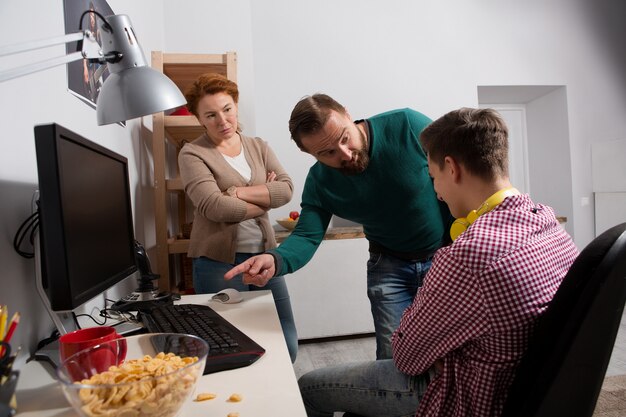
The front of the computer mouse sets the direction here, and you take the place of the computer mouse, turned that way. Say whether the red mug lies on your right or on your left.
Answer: on your left

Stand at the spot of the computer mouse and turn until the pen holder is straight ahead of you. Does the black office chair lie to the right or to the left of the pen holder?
left

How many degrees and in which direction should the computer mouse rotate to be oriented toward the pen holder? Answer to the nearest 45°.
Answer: approximately 90° to its left

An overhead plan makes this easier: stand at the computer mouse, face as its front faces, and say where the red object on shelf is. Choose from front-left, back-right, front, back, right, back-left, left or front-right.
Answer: right

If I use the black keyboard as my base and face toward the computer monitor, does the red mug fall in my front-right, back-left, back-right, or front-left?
front-left

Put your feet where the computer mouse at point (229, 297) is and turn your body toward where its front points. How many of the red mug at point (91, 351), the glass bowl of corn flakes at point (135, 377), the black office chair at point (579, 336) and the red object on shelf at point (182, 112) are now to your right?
1

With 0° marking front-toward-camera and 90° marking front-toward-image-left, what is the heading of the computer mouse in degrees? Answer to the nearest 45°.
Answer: approximately 90°

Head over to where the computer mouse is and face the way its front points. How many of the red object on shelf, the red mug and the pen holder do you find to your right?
1

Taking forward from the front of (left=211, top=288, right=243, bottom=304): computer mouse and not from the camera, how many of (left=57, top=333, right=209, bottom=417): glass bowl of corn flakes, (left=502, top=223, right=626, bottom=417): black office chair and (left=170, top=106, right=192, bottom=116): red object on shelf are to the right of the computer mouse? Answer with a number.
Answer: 1

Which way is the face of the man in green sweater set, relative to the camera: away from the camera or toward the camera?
toward the camera

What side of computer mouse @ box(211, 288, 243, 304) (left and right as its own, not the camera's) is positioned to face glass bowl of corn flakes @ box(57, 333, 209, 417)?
left
